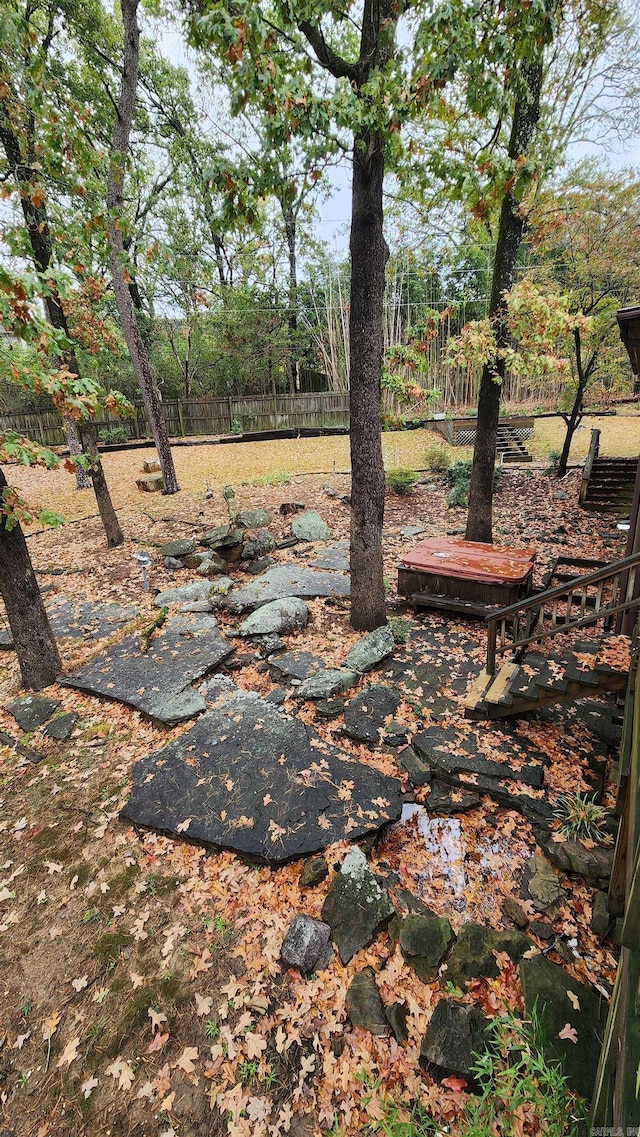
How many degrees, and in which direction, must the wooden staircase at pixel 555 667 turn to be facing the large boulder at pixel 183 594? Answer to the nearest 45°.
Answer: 0° — it already faces it

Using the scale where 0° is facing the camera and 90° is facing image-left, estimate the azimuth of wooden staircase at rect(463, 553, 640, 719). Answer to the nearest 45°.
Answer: approximately 90°

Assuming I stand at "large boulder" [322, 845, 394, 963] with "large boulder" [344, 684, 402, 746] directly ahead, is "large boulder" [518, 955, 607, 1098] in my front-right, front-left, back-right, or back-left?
back-right

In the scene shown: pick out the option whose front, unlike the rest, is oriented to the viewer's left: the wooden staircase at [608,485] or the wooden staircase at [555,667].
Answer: the wooden staircase at [555,667]

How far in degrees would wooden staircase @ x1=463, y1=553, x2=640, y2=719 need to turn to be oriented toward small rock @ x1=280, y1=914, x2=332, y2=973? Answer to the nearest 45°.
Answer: approximately 45° to its left

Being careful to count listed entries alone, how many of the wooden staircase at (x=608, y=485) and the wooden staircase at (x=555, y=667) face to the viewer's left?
1

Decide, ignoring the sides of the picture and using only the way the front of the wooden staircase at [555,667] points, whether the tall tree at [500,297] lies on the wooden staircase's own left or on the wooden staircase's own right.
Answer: on the wooden staircase's own right

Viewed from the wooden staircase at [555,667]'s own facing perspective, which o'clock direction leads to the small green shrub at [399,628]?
The small green shrub is roughly at 1 o'clock from the wooden staircase.

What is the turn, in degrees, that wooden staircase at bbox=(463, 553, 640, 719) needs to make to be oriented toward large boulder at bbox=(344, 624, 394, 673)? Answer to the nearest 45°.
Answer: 0° — it already faces it

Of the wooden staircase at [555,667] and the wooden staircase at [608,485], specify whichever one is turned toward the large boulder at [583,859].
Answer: the wooden staircase at [608,485]

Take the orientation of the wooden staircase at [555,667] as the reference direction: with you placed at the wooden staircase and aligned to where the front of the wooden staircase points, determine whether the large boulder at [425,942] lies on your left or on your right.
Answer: on your left

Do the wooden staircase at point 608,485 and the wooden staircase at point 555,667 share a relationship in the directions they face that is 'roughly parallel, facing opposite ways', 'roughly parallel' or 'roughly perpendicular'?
roughly perpendicular

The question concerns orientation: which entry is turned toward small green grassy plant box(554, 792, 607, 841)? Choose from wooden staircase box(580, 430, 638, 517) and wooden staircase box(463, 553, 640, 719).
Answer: wooden staircase box(580, 430, 638, 517)

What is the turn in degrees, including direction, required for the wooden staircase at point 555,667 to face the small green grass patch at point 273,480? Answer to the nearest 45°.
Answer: approximately 45° to its right

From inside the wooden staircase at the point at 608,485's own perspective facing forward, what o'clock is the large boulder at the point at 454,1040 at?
The large boulder is roughly at 12 o'clock from the wooden staircase.
